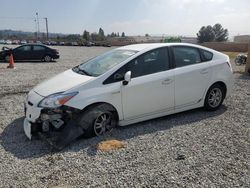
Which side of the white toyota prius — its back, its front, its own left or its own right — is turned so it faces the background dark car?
right

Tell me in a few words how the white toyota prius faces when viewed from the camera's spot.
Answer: facing the viewer and to the left of the viewer

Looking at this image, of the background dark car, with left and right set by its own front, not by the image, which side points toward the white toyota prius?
left

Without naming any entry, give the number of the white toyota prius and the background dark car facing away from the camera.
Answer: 0

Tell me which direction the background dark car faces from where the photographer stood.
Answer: facing to the left of the viewer
